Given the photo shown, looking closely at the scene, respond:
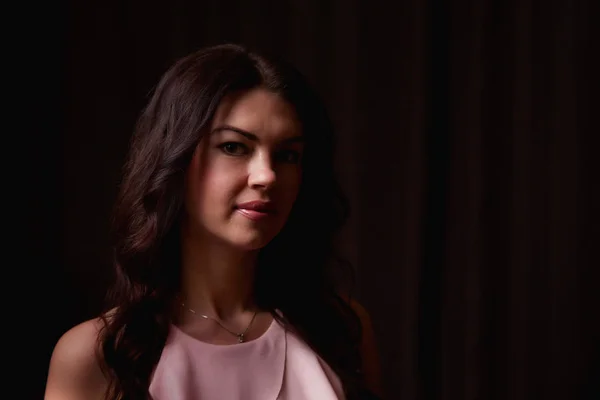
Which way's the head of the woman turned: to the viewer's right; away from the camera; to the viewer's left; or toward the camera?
toward the camera

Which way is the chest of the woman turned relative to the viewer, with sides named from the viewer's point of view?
facing the viewer and to the right of the viewer
